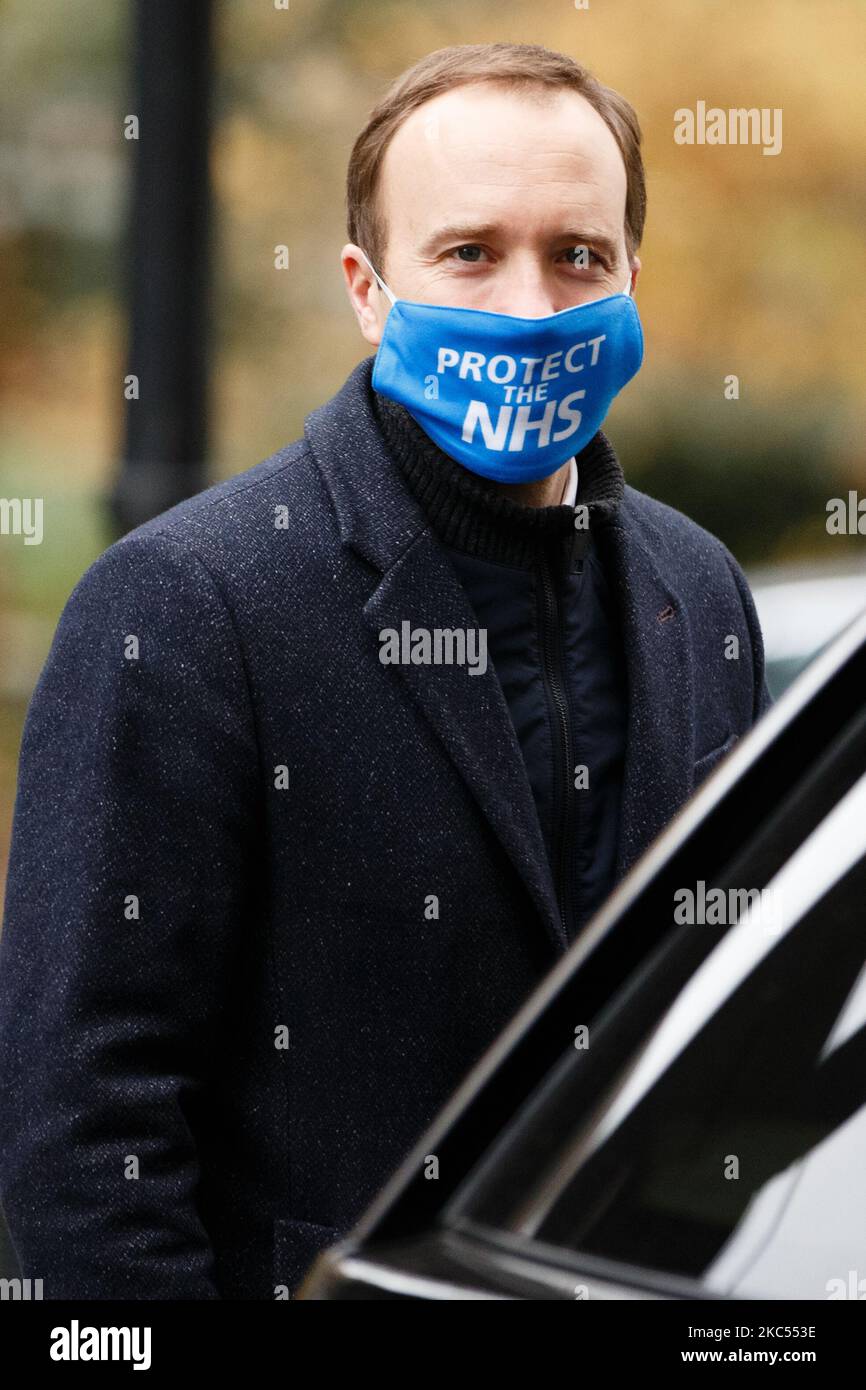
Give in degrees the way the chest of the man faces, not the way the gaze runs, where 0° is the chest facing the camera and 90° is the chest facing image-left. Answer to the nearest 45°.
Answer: approximately 315°
